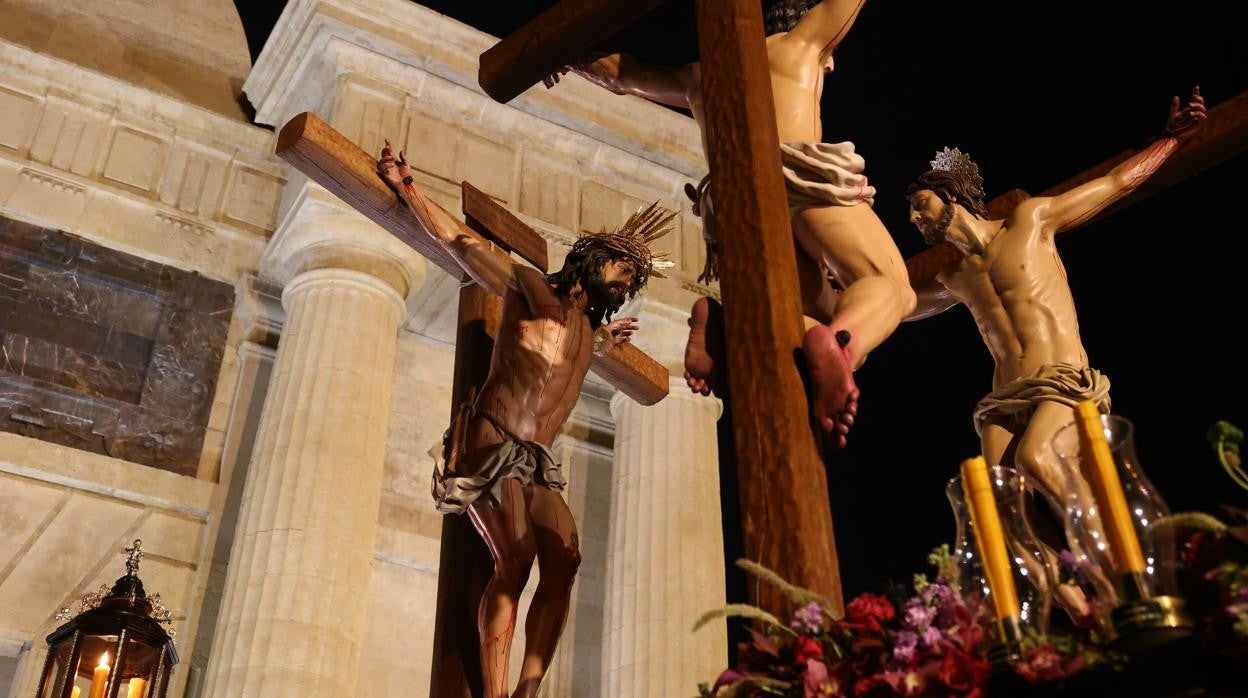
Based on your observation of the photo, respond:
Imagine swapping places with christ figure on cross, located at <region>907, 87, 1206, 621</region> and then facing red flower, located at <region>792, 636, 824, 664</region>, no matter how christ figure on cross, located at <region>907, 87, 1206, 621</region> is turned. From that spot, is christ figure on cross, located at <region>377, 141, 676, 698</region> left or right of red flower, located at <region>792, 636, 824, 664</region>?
right

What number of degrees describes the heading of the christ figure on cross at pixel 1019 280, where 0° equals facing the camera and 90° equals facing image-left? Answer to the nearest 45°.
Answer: approximately 45°

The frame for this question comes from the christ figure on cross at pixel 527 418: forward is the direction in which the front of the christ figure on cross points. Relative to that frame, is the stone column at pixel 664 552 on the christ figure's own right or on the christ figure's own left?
on the christ figure's own left

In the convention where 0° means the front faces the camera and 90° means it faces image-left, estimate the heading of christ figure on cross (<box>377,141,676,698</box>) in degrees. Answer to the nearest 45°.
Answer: approximately 315°

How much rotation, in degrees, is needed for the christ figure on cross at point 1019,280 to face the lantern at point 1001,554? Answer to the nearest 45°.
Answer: approximately 45° to its left

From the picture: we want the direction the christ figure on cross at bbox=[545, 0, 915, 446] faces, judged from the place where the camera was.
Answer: facing away from the viewer and to the right of the viewer
